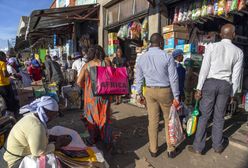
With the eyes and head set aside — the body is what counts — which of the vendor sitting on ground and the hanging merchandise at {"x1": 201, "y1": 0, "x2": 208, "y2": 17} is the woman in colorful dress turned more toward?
the hanging merchandise

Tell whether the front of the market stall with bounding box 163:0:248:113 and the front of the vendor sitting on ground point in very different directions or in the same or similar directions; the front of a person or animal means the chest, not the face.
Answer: very different directions

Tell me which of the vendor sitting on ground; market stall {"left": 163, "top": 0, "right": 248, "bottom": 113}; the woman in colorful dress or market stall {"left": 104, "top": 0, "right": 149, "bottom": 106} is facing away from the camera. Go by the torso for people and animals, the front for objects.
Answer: the woman in colorful dress

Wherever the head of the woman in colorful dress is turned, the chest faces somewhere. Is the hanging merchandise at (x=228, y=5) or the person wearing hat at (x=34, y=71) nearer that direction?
the person wearing hat

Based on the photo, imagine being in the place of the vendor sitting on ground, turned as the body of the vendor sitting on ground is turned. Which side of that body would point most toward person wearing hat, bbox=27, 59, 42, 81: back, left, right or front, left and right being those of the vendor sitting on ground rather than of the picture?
left

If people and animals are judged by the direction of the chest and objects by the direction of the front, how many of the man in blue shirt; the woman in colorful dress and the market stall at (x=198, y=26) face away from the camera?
2

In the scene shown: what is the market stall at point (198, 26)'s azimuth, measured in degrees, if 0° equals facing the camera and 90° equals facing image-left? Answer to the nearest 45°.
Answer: approximately 45°

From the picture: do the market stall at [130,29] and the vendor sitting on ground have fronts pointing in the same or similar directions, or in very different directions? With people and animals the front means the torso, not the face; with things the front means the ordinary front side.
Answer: very different directions

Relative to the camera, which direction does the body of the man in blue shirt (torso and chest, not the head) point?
away from the camera

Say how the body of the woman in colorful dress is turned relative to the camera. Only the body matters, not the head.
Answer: away from the camera
